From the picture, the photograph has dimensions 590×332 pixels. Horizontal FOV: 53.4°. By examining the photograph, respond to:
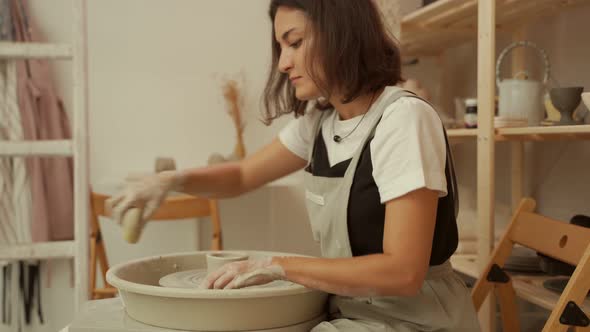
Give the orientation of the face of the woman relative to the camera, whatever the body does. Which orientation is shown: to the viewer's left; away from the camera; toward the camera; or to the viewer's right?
to the viewer's left

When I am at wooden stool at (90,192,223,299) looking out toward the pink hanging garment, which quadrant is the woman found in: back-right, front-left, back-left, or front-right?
back-left

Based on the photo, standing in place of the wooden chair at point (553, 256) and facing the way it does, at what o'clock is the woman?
The woman is roughly at 12 o'clock from the wooden chair.

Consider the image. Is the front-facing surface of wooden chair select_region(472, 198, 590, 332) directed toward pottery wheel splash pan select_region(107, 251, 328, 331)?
yes

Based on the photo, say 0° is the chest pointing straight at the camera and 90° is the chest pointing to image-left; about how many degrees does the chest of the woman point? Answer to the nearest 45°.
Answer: approximately 45°

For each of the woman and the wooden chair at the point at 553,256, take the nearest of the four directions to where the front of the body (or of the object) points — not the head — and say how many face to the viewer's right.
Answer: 0
